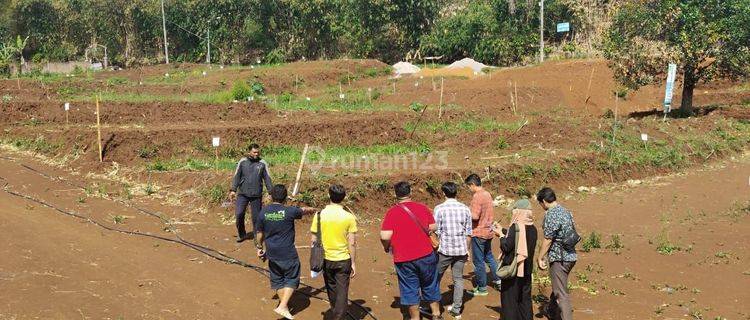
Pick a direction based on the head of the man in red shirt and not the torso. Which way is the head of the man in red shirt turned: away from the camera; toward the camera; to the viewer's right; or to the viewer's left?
away from the camera

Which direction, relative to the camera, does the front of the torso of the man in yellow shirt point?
away from the camera

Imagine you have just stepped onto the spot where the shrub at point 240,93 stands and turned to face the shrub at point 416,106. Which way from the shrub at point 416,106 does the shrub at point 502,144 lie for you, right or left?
right

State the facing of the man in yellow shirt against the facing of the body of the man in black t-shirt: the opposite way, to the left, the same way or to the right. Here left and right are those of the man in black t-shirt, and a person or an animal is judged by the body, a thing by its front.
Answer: the same way

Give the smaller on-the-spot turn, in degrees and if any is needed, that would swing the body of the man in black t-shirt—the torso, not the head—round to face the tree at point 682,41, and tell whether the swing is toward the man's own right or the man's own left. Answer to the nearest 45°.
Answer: approximately 45° to the man's own right

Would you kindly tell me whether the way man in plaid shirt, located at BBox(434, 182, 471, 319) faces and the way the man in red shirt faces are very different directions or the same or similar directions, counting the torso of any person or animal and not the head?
same or similar directions

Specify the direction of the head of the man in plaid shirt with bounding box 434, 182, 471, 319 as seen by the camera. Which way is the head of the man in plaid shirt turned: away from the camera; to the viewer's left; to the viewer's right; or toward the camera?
away from the camera

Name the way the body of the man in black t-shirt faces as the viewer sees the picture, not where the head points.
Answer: away from the camera

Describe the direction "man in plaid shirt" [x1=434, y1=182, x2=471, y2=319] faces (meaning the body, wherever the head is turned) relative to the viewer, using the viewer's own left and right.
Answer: facing away from the viewer

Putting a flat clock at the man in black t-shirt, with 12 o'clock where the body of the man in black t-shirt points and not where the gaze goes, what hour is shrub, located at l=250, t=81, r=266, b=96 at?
The shrub is roughly at 12 o'clock from the man in black t-shirt.

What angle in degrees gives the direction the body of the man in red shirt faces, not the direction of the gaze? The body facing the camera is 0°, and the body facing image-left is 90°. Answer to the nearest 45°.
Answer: approximately 180°

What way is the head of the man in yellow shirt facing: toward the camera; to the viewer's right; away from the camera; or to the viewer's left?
away from the camera

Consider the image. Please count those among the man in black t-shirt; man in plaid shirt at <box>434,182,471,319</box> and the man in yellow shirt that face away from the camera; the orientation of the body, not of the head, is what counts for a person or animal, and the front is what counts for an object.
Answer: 3
